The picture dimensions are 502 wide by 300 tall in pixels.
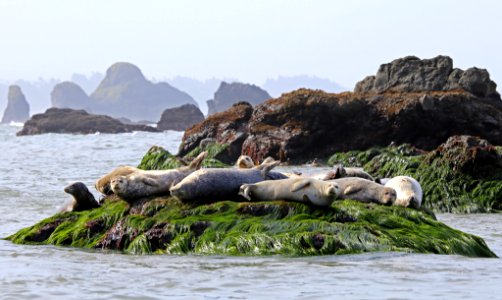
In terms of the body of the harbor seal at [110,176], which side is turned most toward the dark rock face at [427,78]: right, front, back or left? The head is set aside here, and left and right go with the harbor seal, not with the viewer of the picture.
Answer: back

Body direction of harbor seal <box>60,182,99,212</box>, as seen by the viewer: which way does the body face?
to the viewer's left

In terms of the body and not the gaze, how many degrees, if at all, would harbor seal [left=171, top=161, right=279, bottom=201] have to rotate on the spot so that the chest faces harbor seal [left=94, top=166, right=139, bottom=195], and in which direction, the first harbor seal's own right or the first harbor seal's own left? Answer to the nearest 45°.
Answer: approximately 45° to the first harbor seal's own right

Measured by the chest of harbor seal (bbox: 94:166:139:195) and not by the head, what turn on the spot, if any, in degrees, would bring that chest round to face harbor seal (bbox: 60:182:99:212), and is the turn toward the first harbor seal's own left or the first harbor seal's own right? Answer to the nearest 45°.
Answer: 0° — it already faces it

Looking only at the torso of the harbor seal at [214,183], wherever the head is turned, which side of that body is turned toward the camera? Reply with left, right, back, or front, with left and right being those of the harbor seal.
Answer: left

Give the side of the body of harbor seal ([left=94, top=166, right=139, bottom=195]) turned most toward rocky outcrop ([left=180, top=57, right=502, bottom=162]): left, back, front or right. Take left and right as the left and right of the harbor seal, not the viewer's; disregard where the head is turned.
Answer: back

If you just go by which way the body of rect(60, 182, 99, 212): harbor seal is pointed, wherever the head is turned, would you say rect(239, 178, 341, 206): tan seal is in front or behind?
behind

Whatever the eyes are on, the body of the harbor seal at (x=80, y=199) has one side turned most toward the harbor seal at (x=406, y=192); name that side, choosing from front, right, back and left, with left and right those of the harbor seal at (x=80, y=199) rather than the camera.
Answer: back
